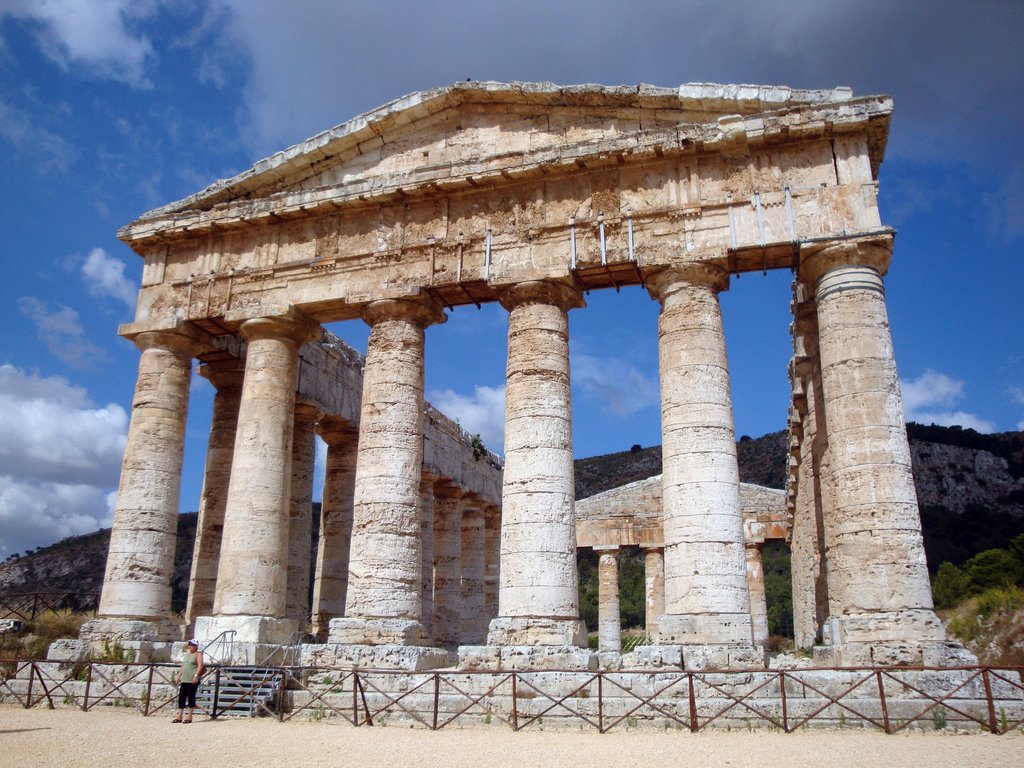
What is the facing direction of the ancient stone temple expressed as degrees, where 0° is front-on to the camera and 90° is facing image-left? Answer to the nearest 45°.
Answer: approximately 0°

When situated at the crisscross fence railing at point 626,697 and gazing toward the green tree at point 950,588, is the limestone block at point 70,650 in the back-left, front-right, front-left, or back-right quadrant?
back-left

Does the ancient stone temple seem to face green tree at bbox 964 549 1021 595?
no

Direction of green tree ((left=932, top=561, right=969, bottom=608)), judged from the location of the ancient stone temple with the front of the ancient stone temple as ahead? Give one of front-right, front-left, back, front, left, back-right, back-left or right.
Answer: back-left

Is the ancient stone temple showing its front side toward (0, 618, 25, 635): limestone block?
no

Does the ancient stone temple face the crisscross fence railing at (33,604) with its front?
no

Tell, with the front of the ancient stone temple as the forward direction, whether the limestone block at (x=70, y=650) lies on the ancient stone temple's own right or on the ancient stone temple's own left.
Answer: on the ancient stone temple's own right
